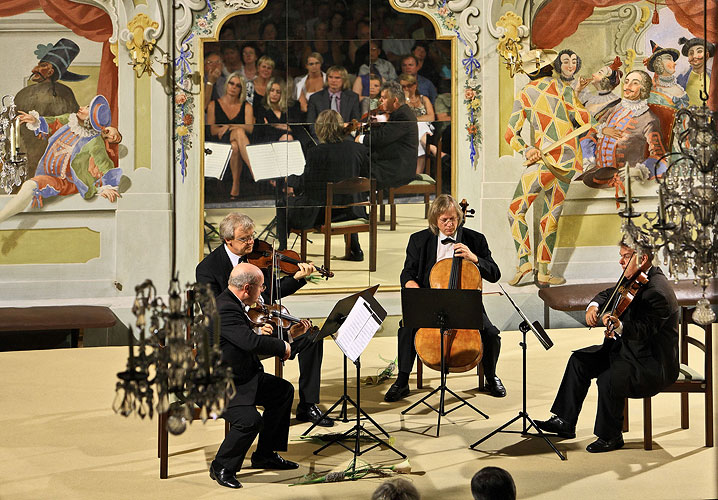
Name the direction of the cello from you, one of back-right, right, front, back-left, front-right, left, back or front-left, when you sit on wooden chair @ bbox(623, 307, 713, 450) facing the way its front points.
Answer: front

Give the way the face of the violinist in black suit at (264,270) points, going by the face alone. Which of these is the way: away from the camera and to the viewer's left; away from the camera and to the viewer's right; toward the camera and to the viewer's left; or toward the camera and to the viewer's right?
toward the camera and to the viewer's right

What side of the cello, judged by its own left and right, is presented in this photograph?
front

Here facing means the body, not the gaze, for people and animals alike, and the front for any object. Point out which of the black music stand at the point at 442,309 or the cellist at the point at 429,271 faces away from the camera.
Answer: the black music stand

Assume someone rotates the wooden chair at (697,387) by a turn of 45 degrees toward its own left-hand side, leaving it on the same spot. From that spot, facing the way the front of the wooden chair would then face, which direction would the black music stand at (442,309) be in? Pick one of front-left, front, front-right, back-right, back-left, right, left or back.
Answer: front-right

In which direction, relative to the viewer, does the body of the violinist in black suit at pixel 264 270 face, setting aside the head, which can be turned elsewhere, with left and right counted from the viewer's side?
facing the viewer and to the right of the viewer

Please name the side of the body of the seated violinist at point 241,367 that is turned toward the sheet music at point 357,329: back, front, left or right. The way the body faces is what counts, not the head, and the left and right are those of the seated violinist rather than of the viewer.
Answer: front

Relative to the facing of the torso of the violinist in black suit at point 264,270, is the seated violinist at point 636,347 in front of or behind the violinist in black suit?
in front

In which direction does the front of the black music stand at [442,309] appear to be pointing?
away from the camera

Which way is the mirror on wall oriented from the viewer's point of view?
toward the camera

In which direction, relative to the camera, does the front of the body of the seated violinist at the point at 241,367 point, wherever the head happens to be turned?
to the viewer's right

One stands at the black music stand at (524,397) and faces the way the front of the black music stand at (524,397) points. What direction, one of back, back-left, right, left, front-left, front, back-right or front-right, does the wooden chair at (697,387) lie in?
front

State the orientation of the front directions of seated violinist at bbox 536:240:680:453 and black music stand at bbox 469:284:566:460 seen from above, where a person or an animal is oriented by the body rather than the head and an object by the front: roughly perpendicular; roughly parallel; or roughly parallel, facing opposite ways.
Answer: roughly parallel, facing opposite ways

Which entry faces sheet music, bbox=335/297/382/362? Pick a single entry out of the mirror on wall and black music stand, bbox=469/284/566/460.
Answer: the mirror on wall

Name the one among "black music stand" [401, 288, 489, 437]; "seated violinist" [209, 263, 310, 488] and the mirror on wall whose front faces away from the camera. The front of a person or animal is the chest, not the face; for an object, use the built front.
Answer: the black music stand

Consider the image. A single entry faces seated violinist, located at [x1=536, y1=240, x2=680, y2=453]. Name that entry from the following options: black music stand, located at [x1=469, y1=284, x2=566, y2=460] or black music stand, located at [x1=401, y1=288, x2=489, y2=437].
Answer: black music stand, located at [x1=469, y1=284, x2=566, y2=460]

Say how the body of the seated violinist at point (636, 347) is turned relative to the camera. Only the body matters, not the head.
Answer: to the viewer's left

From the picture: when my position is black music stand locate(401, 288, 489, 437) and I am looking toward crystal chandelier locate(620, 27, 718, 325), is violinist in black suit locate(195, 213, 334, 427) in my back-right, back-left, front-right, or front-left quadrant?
back-right

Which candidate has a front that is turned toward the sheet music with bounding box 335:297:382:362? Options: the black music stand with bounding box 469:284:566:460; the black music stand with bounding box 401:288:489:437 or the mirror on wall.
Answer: the mirror on wall

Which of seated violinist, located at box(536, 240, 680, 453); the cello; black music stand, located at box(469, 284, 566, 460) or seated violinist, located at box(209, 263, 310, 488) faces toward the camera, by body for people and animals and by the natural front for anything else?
the cello

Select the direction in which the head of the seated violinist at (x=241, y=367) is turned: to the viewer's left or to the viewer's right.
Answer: to the viewer's right

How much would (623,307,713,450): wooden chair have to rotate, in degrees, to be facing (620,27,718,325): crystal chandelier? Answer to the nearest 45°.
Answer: approximately 90° to its left
